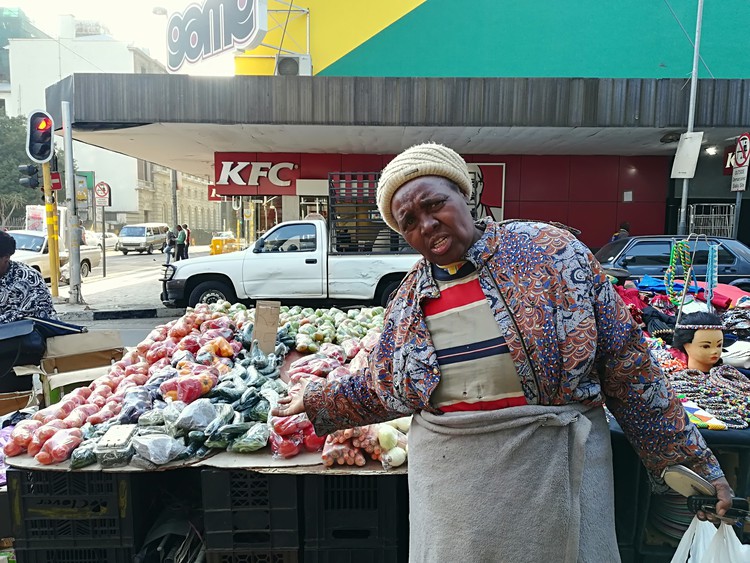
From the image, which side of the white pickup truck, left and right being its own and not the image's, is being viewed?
left

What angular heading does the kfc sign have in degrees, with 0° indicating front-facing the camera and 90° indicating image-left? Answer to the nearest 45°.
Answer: approximately 0°

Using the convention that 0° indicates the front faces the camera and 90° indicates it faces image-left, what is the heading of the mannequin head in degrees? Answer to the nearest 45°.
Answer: approximately 315°

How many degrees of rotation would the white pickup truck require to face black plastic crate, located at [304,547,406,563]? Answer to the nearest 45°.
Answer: approximately 90° to its left

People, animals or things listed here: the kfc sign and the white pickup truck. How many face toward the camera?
1

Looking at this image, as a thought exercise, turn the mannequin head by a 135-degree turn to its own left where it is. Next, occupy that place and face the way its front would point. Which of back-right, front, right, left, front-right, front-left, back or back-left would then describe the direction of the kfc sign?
front-left

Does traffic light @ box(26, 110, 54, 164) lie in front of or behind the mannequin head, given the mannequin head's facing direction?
behind

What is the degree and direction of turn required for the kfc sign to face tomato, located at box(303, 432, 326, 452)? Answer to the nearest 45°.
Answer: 0° — it already faces it

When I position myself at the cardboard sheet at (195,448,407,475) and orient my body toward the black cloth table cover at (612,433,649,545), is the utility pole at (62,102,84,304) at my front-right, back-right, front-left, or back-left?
back-left

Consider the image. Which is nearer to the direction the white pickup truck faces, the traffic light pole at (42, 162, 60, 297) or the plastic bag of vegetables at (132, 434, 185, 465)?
the traffic light pole
